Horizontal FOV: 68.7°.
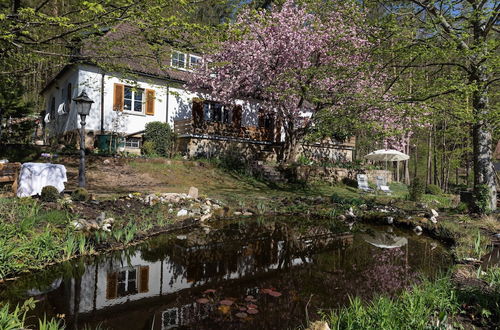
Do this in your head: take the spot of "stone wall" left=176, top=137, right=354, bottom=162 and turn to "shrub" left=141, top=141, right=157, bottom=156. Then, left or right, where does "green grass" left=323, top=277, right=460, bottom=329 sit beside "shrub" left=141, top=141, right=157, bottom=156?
left

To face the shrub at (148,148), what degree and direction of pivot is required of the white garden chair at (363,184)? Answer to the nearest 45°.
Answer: approximately 90° to its right

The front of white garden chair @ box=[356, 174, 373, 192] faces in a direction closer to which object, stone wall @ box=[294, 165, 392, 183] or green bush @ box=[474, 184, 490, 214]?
the green bush

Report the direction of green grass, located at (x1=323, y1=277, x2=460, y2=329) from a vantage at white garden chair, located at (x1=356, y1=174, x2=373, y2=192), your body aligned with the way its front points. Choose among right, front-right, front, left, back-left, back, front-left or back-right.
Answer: front-right

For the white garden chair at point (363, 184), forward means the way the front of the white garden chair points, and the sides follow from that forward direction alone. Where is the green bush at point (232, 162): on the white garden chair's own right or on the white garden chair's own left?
on the white garden chair's own right

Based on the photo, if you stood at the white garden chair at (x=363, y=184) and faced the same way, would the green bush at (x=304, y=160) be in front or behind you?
behind

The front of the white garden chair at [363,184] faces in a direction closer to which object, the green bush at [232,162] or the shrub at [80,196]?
the shrub

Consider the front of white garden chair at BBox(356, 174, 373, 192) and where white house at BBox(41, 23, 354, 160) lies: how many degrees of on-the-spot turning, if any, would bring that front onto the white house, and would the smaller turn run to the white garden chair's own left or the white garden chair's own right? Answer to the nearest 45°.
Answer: approximately 135° to the white garden chair's own right

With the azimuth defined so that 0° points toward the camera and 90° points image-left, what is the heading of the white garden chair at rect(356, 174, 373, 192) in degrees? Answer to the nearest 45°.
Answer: approximately 315°

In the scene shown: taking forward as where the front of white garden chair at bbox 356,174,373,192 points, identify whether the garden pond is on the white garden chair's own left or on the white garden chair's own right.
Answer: on the white garden chair's own right

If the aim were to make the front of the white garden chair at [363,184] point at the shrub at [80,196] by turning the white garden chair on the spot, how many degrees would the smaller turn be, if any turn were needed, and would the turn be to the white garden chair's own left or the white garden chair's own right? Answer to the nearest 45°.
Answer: approximately 90° to the white garden chair's own right

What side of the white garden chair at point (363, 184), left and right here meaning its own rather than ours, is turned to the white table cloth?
right
